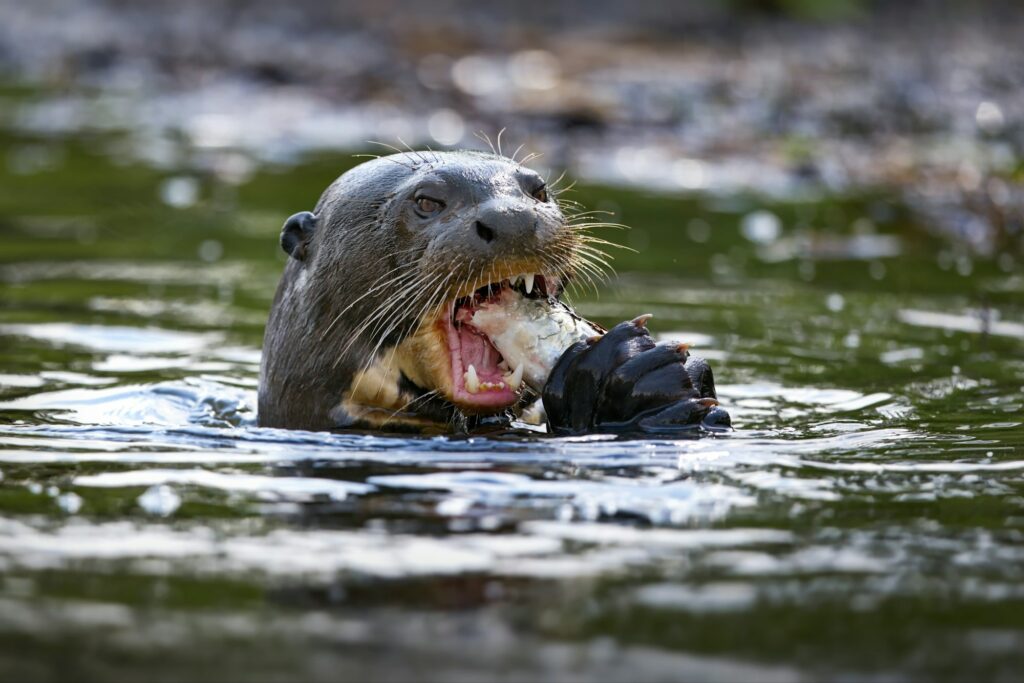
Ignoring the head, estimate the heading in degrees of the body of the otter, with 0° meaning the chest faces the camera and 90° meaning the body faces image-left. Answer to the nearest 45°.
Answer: approximately 315°
